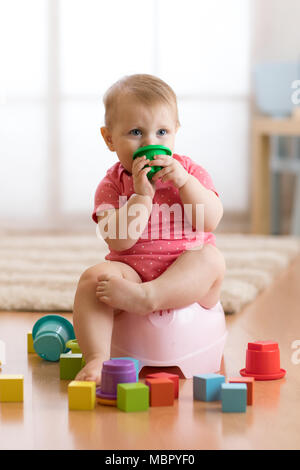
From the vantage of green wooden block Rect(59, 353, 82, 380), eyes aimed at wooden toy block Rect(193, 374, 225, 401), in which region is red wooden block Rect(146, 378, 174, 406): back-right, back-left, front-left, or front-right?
front-right

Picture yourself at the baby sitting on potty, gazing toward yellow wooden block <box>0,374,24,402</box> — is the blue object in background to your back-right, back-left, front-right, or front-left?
back-right

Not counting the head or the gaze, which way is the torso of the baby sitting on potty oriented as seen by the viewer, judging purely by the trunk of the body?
toward the camera

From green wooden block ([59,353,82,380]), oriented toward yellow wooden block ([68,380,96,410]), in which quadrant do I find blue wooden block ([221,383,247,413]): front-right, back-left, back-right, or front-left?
front-left

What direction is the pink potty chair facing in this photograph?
toward the camera

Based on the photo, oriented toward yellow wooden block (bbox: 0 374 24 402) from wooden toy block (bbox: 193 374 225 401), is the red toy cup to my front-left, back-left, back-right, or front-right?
back-right
